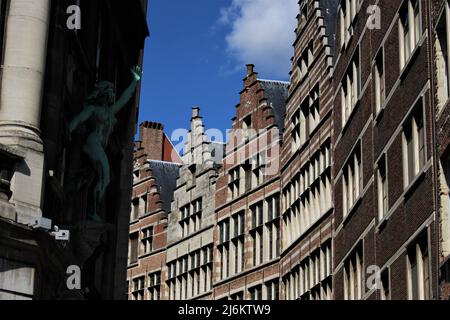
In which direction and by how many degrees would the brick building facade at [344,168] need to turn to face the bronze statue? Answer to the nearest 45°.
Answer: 0° — it already faces it

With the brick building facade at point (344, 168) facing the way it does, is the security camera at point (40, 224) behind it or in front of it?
in front

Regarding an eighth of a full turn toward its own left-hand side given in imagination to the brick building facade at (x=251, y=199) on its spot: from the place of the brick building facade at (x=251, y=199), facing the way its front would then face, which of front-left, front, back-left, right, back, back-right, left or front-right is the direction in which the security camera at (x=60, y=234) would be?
front

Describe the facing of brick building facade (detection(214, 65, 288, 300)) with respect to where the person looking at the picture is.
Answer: facing the viewer and to the left of the viewer

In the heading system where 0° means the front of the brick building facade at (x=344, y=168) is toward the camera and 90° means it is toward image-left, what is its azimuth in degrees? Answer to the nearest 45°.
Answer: approximately 45°

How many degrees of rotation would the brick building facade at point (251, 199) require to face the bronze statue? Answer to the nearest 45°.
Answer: approximately 45° to its left

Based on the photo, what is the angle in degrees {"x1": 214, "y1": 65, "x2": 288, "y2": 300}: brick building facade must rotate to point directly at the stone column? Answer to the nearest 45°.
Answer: approximately 45° to its left

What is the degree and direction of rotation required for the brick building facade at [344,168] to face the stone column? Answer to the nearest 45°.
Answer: approximately 45° to its left

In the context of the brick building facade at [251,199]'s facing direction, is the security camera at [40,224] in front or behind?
in front
